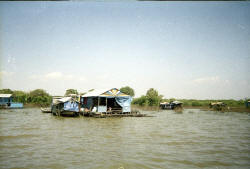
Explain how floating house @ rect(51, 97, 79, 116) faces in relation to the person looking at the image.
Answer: facing the viewer and to the right of the viewer

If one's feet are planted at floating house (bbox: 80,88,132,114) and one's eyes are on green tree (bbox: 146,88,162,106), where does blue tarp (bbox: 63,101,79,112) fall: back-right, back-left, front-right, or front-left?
back-left

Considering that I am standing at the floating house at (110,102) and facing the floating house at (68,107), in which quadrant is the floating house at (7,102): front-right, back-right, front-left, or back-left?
front-right

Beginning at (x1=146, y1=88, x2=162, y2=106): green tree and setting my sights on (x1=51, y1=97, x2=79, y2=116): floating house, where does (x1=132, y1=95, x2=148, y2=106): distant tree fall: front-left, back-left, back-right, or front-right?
back-right

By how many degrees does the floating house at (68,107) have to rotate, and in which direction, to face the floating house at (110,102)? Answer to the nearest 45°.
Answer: approximately 45° to its left
